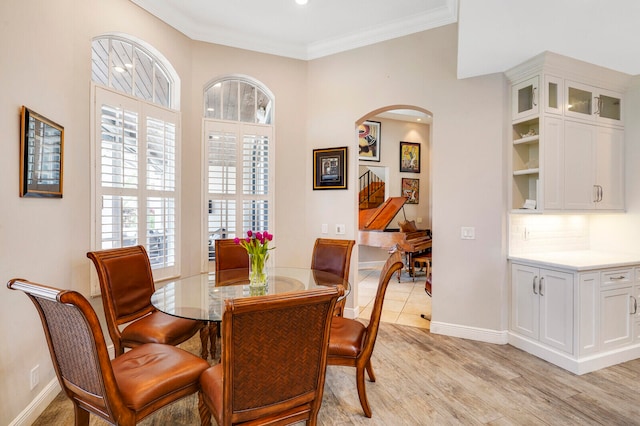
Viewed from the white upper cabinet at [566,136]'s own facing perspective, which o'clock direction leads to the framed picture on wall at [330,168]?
The framed picture on wall is roughly at 4 o'clock from the white upper cabinet.

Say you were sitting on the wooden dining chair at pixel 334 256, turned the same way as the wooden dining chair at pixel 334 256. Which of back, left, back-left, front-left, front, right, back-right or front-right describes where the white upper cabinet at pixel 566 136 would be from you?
back-left

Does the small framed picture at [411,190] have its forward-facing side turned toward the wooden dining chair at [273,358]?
yes

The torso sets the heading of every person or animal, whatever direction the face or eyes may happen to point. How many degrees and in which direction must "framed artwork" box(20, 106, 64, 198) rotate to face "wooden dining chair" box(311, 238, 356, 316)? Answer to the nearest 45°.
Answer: approximately 45° to its left

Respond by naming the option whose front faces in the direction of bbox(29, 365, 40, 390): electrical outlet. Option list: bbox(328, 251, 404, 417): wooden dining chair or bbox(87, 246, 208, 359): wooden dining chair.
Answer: bbox(328, 251, 404, 417): wooden dining chair

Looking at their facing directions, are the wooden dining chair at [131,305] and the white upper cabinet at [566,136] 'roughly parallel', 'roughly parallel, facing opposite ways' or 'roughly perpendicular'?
roughly perpendicular

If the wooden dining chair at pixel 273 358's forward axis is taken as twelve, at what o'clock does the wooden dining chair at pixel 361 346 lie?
the wooden dining chair at pixel 361 346 is roughly at 3 o'clock from the wooden dining chair at pixel 273 358.

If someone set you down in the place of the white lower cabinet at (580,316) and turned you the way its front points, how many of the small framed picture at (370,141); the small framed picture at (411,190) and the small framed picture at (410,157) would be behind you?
3

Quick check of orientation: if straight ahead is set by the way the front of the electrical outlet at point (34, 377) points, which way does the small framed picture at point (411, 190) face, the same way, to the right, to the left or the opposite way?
to the right

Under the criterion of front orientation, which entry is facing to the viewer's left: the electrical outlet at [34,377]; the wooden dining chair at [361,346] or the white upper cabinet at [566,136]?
the wooden dining chair

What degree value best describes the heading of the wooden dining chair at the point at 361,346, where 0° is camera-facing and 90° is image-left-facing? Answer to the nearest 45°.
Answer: approximately 90°

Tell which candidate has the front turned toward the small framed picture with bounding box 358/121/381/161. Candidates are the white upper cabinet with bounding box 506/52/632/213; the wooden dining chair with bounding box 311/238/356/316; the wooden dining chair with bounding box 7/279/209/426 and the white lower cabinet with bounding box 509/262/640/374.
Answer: the wooden dining chair with bounding box 7/279/209/426

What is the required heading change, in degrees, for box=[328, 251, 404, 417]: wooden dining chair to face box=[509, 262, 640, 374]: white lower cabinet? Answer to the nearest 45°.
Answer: approximately 135° to its right
